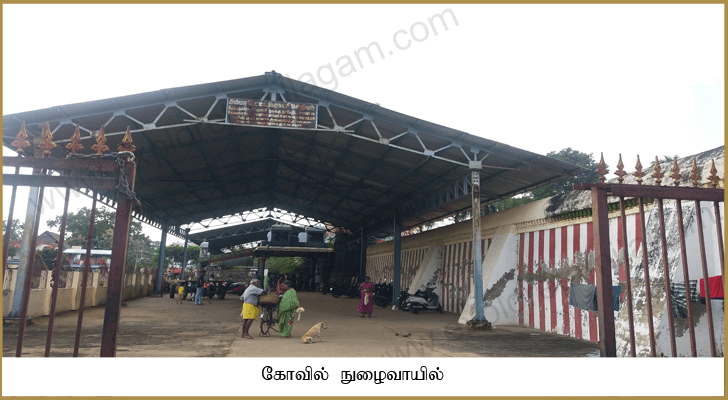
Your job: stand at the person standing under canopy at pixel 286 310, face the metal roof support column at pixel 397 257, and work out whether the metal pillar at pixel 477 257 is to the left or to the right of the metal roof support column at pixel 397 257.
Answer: right

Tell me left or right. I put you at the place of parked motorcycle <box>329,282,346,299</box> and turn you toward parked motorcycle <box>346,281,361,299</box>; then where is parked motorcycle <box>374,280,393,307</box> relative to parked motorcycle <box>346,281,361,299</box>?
right

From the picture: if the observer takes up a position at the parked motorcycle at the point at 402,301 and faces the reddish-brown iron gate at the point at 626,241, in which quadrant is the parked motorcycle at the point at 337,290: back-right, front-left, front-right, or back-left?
back-right

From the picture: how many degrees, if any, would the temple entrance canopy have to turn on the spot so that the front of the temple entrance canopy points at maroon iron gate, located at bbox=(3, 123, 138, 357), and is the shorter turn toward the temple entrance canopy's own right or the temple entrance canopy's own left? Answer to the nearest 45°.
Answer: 0° — it already faces it

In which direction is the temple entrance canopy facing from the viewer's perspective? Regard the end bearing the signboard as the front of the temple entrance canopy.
toward the camera

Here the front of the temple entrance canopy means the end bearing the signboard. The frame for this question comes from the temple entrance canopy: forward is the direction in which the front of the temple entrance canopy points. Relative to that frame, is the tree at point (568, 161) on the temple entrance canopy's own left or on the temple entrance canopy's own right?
on the temple entrance canopy's own left
